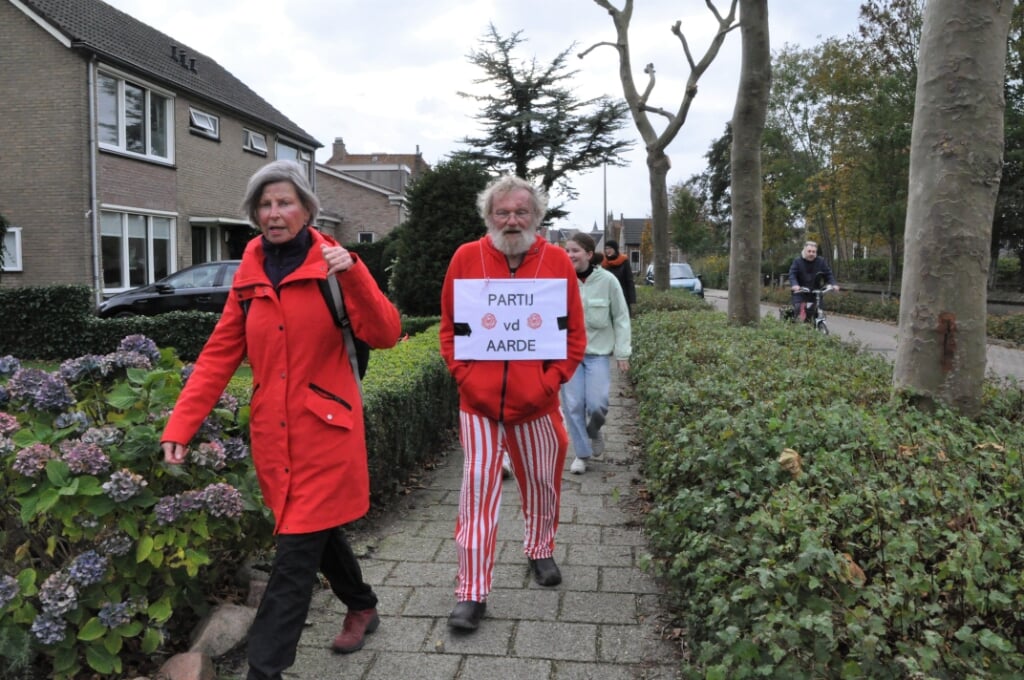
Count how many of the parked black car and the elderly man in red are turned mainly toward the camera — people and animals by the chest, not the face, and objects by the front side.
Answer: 1

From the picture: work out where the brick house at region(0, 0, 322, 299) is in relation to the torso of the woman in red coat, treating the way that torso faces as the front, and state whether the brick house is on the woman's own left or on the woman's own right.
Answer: on the woman's own right

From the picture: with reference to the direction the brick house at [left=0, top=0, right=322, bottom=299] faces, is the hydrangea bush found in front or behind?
in front

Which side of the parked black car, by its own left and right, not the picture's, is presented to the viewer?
left

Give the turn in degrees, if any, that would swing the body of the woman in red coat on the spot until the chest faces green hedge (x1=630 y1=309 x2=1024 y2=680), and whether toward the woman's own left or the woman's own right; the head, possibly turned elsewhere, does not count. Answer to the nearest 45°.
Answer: approximately 90° to the woman's own left

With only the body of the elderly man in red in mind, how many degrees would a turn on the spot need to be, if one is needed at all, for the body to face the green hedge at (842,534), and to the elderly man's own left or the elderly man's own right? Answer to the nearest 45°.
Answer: approximately 45° to the elderly man's own left

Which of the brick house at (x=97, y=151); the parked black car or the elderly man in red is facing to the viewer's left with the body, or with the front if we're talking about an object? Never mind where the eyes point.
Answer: the parked black car

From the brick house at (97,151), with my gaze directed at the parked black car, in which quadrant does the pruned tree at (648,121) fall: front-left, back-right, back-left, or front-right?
front-left

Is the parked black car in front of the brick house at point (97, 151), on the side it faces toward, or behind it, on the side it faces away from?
in front

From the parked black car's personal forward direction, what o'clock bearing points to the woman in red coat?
The woman in red coat is roughly at 9 o'clock from the parked black car.

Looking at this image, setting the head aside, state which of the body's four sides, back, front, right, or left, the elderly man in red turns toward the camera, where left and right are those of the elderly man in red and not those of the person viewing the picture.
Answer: front

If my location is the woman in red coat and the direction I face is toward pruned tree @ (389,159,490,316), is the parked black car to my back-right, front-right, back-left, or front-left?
front-left

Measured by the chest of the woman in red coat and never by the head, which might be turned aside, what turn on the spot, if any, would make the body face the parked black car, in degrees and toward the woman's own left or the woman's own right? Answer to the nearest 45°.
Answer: approximately 135° to the woman's own right
